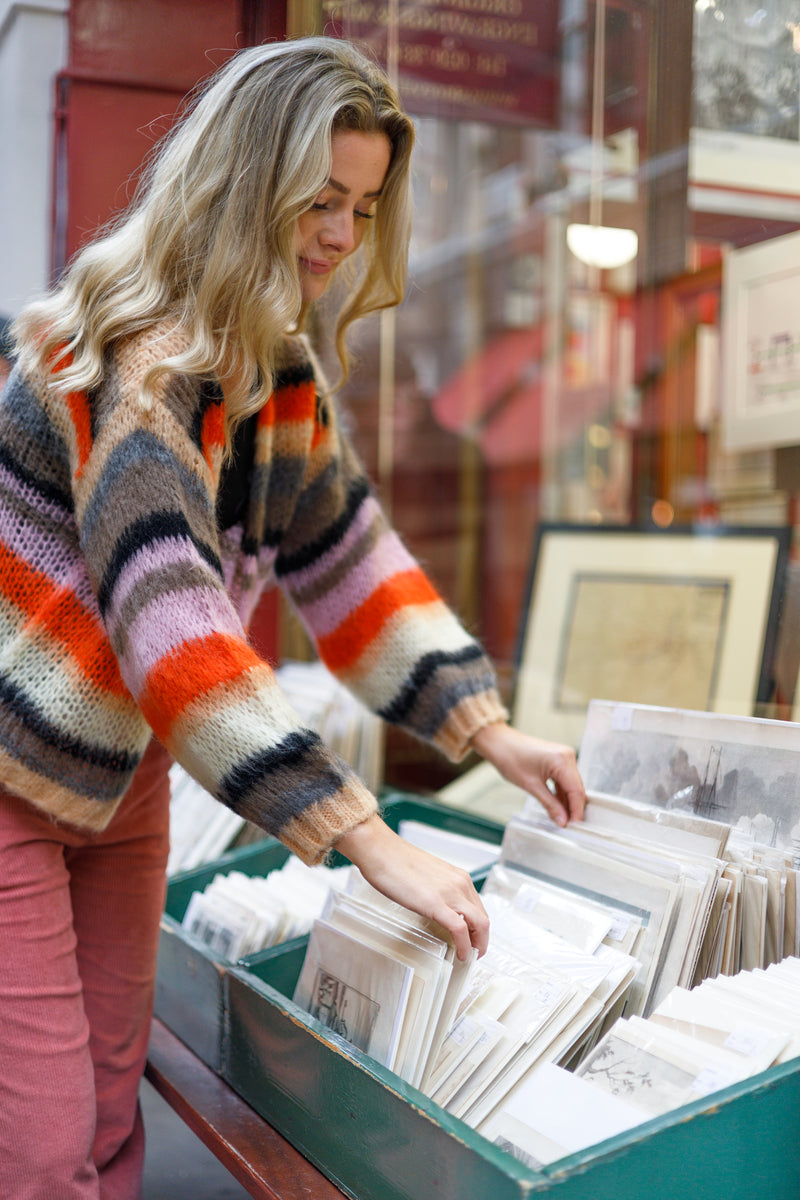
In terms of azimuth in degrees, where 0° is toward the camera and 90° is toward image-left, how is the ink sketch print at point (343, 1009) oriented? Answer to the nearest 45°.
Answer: approximately 45°

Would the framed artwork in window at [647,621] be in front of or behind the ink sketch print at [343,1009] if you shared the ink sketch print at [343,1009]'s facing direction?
behind

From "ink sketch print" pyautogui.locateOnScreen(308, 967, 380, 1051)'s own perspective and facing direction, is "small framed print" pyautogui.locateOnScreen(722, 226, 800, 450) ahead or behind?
behind
